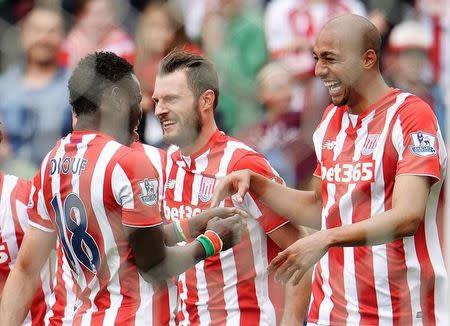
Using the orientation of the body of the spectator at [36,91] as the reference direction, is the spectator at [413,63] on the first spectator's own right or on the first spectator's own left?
on the first spectator's own left

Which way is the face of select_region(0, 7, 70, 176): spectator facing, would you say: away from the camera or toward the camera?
toward the camera

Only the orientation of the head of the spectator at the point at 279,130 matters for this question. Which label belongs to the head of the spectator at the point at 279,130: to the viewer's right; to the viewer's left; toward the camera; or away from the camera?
toward the camera

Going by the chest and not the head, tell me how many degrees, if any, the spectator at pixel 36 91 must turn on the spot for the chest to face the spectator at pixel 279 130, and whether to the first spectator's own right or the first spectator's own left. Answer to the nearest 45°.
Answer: approximately 90° to the first spectator's own left

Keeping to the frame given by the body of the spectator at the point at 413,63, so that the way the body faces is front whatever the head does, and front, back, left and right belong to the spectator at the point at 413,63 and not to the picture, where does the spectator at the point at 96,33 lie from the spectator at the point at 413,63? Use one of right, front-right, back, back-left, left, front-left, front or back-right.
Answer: right

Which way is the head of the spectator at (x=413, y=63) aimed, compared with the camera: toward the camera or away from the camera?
toward the camera

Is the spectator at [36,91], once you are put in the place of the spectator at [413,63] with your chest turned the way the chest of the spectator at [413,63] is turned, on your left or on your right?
on your right

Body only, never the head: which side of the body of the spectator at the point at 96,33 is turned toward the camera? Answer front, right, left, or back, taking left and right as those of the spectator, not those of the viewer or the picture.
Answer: front

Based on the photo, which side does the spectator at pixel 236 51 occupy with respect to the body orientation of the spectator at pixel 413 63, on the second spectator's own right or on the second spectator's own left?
on the second spectator's own right

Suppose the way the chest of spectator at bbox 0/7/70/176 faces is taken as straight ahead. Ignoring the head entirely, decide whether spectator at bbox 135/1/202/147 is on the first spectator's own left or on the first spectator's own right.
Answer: on the first spectator's own left

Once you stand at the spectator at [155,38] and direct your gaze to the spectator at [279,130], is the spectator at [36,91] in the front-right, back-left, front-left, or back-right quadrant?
back-right

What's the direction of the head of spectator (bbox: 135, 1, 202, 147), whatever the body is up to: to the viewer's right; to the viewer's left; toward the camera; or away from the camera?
toward the camera

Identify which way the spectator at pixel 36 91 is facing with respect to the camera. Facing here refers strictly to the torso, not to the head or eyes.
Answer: toward the camera

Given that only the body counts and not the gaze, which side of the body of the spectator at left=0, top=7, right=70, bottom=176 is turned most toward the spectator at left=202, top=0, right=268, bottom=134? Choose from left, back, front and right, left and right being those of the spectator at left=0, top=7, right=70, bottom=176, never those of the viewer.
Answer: left

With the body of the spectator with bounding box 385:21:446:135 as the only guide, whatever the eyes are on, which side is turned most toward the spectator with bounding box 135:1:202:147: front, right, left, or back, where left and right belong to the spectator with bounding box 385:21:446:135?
right

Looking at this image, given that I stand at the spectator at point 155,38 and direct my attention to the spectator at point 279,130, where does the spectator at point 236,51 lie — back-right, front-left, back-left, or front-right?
front-left
